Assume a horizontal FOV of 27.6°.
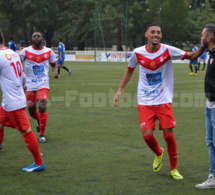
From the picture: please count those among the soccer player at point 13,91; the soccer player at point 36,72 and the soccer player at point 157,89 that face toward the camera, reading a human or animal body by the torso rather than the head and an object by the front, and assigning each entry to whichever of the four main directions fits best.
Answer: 2

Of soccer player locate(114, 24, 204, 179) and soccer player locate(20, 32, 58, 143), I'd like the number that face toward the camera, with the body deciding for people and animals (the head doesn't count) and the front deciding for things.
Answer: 2

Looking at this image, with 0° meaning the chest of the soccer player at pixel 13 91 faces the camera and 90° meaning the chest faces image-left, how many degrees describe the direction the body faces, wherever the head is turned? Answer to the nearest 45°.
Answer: approximately 135°

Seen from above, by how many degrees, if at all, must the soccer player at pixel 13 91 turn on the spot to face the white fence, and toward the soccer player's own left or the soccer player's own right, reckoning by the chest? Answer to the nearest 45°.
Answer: approximately 45° to the soccer player's own right

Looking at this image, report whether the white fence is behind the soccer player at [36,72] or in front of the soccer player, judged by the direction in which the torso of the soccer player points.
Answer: behind

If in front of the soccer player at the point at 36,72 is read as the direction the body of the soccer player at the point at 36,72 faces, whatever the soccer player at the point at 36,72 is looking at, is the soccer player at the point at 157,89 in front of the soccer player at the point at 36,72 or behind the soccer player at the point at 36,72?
in front

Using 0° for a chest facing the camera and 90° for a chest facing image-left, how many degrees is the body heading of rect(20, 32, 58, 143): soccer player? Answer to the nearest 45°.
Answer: approximately 0°

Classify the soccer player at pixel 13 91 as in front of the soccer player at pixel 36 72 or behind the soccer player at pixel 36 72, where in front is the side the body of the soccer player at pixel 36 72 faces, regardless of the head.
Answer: in front

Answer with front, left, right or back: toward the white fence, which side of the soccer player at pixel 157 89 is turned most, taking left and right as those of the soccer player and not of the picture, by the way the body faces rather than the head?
back

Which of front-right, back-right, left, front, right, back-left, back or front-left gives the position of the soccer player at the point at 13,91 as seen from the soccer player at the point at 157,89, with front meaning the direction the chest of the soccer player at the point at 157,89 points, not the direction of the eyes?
right

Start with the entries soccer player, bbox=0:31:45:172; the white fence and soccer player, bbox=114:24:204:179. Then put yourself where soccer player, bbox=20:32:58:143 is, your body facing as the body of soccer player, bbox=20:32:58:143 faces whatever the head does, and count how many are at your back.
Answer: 1
